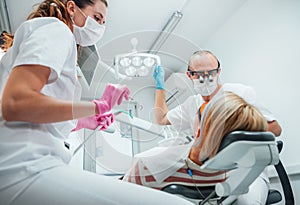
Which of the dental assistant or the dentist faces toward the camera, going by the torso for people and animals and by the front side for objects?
the dentist

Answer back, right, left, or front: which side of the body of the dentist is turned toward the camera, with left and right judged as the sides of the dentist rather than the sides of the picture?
front

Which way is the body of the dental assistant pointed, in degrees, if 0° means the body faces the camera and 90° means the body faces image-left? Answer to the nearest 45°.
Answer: approximately 270°

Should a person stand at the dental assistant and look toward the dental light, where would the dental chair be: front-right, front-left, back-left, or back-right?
front-right

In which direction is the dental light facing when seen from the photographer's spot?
facing the viewer

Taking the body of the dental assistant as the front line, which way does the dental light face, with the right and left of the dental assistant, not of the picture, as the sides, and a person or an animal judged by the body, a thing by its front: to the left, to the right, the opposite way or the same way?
to the right

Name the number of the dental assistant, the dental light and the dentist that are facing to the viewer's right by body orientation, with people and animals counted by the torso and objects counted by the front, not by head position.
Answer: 1

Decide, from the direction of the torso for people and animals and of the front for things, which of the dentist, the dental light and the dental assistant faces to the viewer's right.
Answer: the dental assistant

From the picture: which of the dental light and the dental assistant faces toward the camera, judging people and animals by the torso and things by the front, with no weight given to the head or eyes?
the dental light
